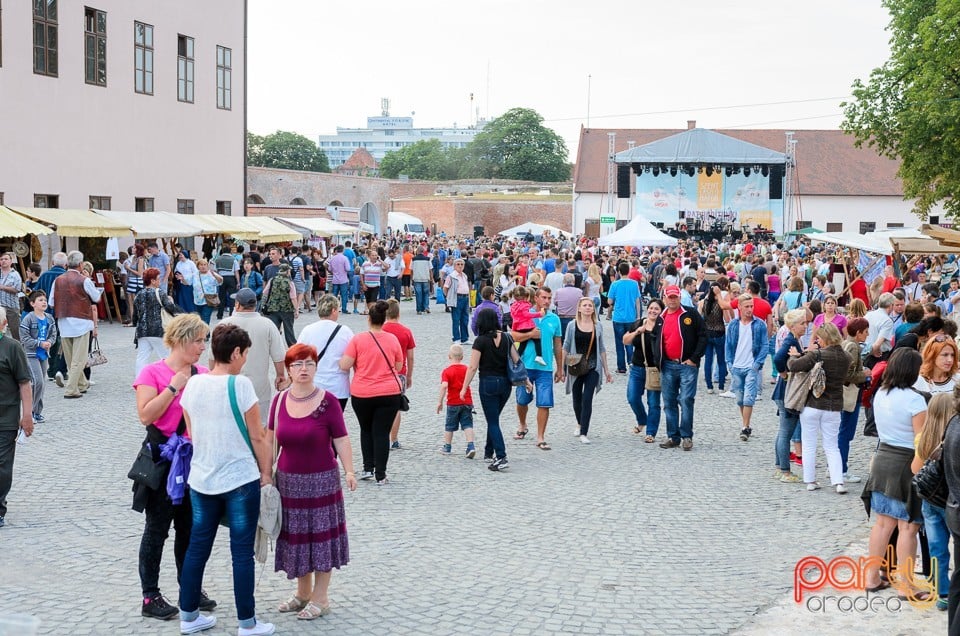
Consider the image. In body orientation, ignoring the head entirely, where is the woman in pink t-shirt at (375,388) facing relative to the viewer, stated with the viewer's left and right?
facing away from the viewer

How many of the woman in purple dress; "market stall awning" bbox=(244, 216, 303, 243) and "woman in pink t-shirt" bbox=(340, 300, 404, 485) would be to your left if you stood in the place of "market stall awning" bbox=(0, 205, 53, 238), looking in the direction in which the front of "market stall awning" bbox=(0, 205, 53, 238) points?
1

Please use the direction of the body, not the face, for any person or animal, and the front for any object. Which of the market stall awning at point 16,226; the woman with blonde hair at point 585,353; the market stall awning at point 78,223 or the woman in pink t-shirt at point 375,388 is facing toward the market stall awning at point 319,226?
the woman in pink t-shirt

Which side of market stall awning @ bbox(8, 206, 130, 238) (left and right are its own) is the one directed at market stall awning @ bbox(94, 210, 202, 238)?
left

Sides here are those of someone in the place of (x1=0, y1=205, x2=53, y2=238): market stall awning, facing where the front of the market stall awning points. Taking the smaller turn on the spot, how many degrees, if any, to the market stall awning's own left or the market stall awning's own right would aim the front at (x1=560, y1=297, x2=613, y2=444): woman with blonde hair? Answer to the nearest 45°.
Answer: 0° — it already faces them

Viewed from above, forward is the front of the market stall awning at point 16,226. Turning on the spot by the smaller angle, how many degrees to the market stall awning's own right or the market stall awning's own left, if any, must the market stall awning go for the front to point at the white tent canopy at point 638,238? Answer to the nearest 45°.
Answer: approximately 45° to the market stall awning's own left

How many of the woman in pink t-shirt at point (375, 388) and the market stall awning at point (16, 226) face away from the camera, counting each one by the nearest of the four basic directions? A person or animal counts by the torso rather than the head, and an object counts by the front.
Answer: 1

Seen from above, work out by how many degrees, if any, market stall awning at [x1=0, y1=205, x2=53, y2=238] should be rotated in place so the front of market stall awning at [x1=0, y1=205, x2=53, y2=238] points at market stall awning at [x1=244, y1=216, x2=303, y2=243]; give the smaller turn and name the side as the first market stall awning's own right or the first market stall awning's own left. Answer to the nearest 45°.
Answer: approximately 90° to the first market stall awning's own left

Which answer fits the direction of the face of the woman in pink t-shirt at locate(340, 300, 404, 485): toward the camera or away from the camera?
away from the camera

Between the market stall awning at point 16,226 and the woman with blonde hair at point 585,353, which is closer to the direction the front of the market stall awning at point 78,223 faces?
the woman with blonde hair

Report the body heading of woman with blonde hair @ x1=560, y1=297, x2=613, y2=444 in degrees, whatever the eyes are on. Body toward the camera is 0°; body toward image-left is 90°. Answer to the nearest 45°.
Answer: approximately 0°
